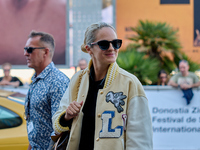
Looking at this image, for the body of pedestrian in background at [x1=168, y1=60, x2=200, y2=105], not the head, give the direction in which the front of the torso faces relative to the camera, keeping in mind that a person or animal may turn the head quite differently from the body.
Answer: toward the camera

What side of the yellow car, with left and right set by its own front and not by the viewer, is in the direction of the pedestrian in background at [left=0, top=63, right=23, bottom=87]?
right

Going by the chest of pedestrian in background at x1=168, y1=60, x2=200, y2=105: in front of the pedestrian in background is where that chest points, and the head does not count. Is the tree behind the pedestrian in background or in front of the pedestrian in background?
behind

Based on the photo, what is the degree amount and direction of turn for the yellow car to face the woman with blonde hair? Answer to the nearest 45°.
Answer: approximately 90° to its left

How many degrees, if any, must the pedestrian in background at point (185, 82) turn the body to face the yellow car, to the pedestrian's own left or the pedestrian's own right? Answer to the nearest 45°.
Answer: approximately 45° to the pedestrian's own right

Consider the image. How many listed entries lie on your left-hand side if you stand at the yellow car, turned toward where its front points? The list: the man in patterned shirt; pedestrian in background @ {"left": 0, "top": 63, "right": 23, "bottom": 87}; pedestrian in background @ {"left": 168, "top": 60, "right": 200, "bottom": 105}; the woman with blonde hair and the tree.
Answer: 2

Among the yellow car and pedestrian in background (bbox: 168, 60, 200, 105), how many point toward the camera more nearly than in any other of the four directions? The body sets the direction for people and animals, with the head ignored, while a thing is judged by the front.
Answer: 1

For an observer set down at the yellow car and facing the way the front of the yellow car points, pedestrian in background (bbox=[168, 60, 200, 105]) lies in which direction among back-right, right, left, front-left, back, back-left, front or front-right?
back-right

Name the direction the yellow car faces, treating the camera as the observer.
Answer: facing to the left of the viewer
